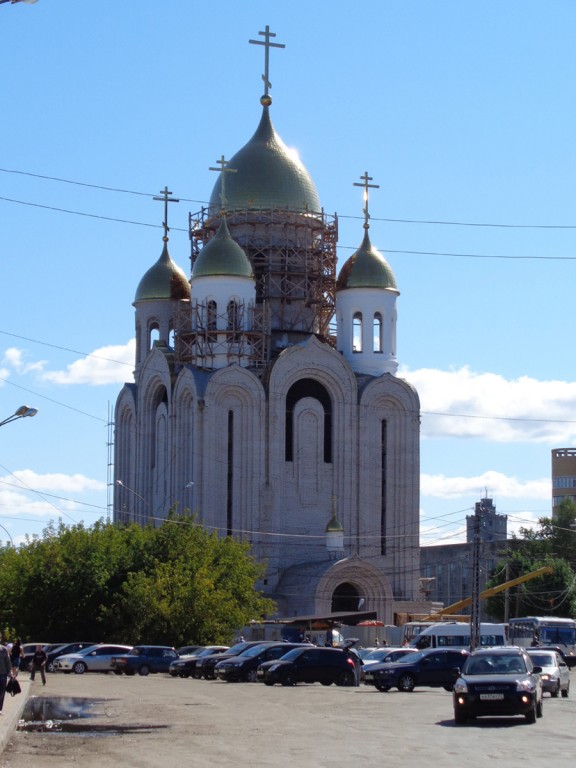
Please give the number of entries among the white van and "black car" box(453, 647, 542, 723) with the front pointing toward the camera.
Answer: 1

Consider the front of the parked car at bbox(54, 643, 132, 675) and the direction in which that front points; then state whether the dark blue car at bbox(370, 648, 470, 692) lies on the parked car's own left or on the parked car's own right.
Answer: on the parked car's own left

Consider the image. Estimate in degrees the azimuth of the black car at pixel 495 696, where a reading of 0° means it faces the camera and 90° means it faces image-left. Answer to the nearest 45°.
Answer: approximately 0°

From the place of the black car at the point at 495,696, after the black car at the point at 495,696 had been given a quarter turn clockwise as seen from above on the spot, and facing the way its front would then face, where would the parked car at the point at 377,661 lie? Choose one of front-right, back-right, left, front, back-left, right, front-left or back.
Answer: right

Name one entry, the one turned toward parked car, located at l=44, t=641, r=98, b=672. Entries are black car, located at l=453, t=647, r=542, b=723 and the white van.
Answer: the white van

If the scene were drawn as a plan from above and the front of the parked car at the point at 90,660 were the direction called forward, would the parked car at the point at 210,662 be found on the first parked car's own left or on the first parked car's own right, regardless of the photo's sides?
on the first parked car's own left

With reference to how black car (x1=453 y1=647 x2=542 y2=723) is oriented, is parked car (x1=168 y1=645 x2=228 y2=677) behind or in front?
behind

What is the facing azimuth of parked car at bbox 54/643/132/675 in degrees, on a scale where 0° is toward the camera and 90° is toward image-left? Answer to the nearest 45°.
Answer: approximately 45°

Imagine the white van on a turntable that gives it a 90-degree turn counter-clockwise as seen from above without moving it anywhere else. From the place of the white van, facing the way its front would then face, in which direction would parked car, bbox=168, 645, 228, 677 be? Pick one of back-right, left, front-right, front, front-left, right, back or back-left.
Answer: front-right

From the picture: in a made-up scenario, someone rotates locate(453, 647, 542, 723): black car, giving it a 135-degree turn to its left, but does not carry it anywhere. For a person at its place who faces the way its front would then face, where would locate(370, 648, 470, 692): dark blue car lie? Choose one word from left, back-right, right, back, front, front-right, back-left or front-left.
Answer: front-left

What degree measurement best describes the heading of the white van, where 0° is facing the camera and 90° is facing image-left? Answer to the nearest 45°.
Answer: approximately 90°

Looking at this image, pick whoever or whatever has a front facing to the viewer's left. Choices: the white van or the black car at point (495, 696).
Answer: the white van

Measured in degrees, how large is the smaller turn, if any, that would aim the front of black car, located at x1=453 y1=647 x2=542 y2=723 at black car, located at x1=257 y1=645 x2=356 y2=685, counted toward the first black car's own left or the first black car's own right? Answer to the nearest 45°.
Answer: approximately 180°

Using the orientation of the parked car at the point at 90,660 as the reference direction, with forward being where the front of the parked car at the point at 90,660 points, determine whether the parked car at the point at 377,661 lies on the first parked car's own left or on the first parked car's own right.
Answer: on the first parked car's own left

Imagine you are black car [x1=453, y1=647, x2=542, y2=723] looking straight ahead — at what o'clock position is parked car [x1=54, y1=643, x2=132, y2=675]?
The parked car is roughly at 5 o'clock from the black car.

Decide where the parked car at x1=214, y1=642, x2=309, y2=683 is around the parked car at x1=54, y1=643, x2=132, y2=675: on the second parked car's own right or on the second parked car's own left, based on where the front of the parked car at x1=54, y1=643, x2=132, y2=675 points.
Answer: on the second parked car's own left
